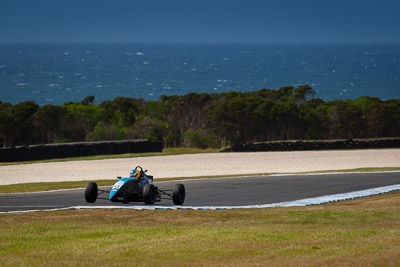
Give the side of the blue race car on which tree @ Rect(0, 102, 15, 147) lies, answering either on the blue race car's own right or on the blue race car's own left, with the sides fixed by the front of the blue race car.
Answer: on the blue race car's own right

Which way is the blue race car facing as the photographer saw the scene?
facing the viewer and to the left of the viewer
